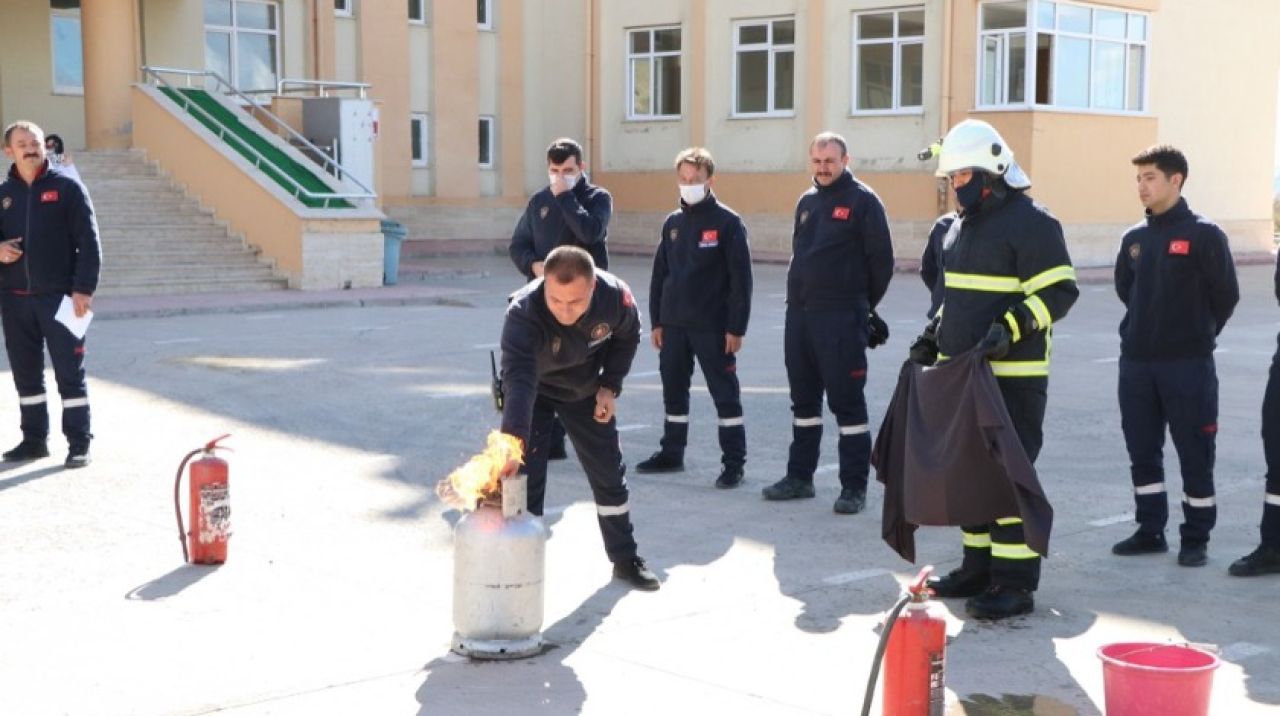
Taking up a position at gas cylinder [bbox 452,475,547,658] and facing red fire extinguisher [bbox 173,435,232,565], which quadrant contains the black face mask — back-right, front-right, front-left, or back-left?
back-right

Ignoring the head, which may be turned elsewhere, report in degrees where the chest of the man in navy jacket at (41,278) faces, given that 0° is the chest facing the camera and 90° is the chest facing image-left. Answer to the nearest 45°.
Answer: approximately 0°

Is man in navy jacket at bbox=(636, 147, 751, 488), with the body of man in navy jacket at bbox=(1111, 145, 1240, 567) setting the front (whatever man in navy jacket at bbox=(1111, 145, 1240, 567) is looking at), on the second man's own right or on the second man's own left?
on the second man's own right

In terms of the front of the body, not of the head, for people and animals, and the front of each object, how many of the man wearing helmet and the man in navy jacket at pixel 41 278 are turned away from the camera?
0

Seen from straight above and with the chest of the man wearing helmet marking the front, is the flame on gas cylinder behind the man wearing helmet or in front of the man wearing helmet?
in front

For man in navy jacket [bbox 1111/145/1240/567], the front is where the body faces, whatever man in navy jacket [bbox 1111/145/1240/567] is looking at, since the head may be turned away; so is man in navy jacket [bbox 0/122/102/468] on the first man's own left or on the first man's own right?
on the first man's own right

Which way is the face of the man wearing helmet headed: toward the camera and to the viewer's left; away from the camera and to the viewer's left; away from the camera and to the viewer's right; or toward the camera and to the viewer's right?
toward the camera and to the viewer's left

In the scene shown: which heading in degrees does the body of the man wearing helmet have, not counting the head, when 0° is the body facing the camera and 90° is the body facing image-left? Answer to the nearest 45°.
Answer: approximately 45°

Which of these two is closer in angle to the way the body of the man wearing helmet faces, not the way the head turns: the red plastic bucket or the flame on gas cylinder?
the flame on gas cylinder

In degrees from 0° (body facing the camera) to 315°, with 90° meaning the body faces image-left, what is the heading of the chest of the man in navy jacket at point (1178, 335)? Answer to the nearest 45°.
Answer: approximately 45°

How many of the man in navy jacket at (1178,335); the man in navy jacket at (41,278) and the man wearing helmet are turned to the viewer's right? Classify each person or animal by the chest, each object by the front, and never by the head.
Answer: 0

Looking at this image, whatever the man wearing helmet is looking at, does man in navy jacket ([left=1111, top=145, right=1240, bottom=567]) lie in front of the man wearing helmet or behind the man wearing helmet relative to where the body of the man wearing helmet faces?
behind

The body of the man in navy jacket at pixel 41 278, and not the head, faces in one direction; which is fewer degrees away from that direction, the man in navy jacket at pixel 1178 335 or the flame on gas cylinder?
the flame on gas cylinder

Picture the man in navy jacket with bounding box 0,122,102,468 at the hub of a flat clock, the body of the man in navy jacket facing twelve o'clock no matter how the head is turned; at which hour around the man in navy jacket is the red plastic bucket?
The red plastic bucket is roughly at 11 o'clock from the man in navy jacket.

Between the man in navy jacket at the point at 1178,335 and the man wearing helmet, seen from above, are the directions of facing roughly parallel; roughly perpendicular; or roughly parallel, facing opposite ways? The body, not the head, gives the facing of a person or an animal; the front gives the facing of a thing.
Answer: roughly parallel

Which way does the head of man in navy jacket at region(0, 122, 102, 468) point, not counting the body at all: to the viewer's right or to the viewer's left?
to the viewer's right

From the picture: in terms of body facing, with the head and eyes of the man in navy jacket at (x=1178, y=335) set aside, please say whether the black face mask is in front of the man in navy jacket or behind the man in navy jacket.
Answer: in front
